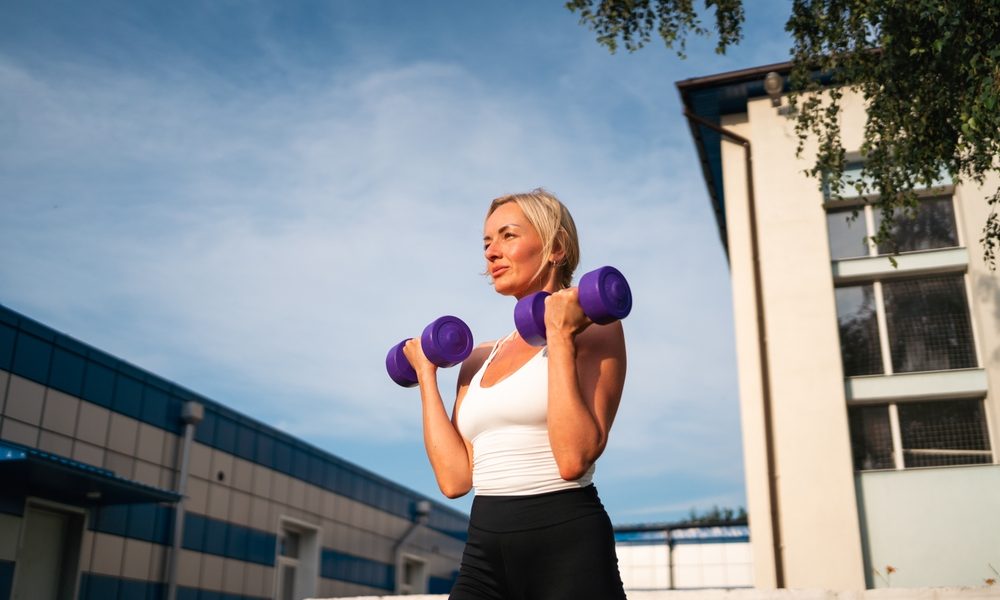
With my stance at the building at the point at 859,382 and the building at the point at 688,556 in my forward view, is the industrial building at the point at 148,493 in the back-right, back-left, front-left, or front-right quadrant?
front-left

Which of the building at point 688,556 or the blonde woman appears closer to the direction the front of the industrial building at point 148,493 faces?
the blonde woman

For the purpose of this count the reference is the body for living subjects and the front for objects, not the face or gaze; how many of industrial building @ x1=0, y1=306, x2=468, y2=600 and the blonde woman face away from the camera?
0

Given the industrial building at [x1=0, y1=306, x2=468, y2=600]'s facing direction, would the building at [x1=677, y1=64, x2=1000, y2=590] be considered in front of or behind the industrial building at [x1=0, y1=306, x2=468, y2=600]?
in front

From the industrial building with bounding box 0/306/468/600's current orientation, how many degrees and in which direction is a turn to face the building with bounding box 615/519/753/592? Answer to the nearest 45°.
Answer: approximately 90° to its left

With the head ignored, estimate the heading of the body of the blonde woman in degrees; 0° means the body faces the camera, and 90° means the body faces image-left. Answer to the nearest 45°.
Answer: approximately 45°

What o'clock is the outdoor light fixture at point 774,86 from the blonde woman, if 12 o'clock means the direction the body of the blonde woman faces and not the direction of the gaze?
The outdoor light fixture is roughly at 5 o'clock from the blonde woman.

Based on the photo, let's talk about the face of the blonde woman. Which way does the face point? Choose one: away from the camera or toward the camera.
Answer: toward the camera

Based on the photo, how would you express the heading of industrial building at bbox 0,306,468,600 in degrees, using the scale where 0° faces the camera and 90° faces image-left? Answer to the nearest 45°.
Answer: approximately 315°

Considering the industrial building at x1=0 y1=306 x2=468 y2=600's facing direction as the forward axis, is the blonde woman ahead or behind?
ahead
